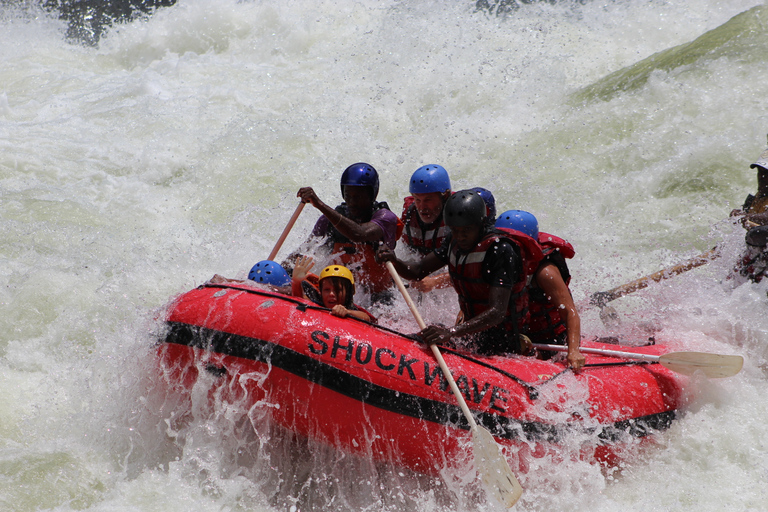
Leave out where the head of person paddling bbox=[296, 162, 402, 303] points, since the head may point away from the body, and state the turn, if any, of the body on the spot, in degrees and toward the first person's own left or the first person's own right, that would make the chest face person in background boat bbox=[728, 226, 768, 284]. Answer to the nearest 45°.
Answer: approximately 135° to the first person's own left

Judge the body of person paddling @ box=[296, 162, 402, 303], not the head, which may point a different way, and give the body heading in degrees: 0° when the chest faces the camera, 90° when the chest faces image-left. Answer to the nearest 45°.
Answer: approximately 45°

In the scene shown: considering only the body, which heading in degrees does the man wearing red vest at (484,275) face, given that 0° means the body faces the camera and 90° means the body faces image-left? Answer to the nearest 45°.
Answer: approximately 45°

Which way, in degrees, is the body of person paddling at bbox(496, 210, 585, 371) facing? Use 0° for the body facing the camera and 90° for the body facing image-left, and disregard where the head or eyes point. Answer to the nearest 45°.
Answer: approximately 90°

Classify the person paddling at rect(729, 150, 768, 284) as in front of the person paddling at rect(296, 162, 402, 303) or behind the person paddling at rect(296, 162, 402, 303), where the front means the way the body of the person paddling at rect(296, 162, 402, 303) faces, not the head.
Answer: behind

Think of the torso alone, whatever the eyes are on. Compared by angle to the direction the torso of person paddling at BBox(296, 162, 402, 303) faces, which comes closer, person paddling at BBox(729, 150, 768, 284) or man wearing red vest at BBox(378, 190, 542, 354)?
the man wearing red vest
